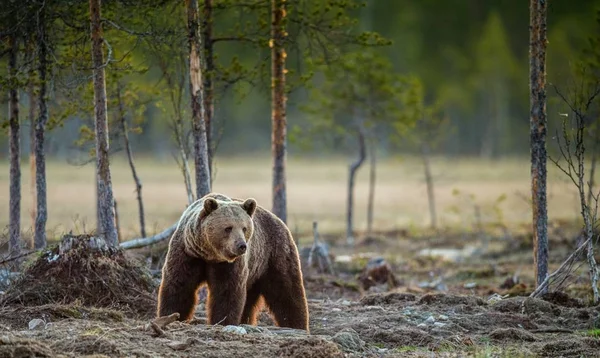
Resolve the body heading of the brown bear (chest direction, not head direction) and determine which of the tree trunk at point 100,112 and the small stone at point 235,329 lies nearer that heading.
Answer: the small stone

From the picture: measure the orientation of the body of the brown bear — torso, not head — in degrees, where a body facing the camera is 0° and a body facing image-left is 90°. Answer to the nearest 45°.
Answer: approximately 45°

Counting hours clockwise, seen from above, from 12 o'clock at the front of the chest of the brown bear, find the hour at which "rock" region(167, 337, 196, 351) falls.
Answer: The rock is roughly at 11 o'clock from the brown bear.

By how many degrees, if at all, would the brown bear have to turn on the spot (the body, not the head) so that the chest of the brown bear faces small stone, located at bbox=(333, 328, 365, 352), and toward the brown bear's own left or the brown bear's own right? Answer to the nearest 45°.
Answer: approximately 90° to the brown bear's own left

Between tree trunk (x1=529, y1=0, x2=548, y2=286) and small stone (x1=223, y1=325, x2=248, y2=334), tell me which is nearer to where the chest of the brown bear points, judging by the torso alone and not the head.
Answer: the small stone

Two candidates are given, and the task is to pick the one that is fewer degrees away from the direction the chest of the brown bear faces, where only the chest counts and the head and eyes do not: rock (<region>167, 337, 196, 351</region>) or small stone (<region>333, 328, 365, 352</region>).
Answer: the rock

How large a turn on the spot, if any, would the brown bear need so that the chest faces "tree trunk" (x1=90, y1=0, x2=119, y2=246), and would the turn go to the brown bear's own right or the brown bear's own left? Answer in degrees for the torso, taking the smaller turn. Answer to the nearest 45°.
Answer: approximately 90° to the brown bear's own right
